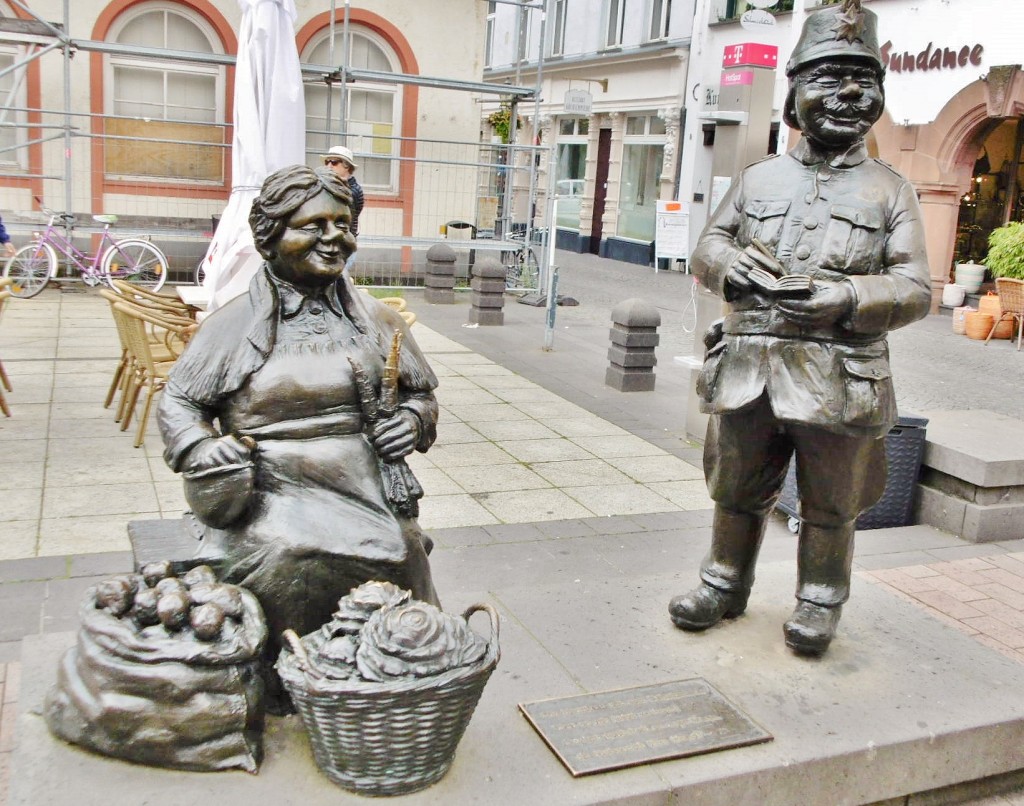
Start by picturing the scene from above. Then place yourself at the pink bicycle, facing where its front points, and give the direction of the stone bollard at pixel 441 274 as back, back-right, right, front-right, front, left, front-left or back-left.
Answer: back

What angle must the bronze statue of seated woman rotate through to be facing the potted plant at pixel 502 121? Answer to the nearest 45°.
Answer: approximately 135° to its left

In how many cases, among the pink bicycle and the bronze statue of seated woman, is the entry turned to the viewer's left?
1

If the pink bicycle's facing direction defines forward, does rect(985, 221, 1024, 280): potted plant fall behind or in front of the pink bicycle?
behind

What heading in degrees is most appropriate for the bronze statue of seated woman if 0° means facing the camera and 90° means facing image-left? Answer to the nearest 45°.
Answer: approximately 315°

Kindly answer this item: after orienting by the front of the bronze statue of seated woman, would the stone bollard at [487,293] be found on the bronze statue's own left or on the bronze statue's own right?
on the bronze statue's own left

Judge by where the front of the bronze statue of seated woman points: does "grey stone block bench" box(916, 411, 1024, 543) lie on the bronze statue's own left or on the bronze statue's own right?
on the bronze statue's own left

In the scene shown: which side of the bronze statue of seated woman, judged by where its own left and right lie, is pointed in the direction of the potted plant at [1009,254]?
left

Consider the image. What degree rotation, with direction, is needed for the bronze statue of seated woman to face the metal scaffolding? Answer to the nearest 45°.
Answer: approximately 135° to its left

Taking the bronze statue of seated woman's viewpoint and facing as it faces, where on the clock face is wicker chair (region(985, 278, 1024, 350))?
The wicker chair is roughly at 9 o'clock from the bronze statue of seated woman.

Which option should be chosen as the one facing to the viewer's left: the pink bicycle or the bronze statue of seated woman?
the pink bicycle

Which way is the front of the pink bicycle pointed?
to the viewer's left

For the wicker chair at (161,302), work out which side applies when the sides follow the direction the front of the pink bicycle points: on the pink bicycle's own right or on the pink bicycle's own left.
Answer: on the pink bicycle's own left
